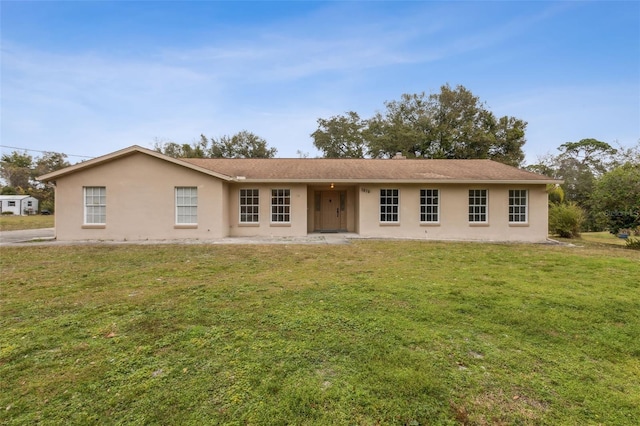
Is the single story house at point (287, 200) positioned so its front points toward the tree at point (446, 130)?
no

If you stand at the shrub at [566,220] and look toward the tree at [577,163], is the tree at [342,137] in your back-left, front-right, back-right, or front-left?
front-left

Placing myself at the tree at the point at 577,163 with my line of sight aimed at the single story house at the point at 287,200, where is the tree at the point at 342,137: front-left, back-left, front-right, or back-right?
front-right

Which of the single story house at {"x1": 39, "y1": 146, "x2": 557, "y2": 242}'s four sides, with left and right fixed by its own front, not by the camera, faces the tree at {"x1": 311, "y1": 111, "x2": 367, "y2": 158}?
back

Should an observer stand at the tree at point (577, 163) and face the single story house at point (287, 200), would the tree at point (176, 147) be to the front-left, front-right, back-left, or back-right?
front-right

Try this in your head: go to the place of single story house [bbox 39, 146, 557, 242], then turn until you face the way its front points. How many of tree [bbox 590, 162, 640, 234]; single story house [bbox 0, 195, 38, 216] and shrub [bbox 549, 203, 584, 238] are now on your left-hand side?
2

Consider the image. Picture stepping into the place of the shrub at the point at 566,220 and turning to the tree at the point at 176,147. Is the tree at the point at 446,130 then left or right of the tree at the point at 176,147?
right

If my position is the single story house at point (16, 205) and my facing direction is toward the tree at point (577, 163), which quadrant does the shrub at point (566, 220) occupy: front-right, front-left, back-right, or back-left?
front-right

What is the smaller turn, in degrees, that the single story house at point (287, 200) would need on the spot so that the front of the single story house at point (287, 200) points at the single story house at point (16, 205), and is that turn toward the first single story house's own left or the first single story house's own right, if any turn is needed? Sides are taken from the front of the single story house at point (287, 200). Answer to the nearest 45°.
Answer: approximately 135° to the first single story house's own right

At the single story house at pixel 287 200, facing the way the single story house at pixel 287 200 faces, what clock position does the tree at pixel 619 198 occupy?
The tree is roughly at 9 o'clock from the single story house.

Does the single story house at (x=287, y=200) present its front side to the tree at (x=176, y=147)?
no

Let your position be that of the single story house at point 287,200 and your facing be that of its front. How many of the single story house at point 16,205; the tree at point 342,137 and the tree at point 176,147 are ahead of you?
0

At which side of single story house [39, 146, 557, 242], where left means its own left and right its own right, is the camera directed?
front

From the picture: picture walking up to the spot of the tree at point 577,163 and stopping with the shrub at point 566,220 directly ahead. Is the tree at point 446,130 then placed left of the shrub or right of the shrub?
right

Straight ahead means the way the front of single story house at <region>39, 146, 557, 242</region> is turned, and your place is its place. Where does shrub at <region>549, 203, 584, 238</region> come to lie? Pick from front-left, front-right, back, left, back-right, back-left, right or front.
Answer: left
